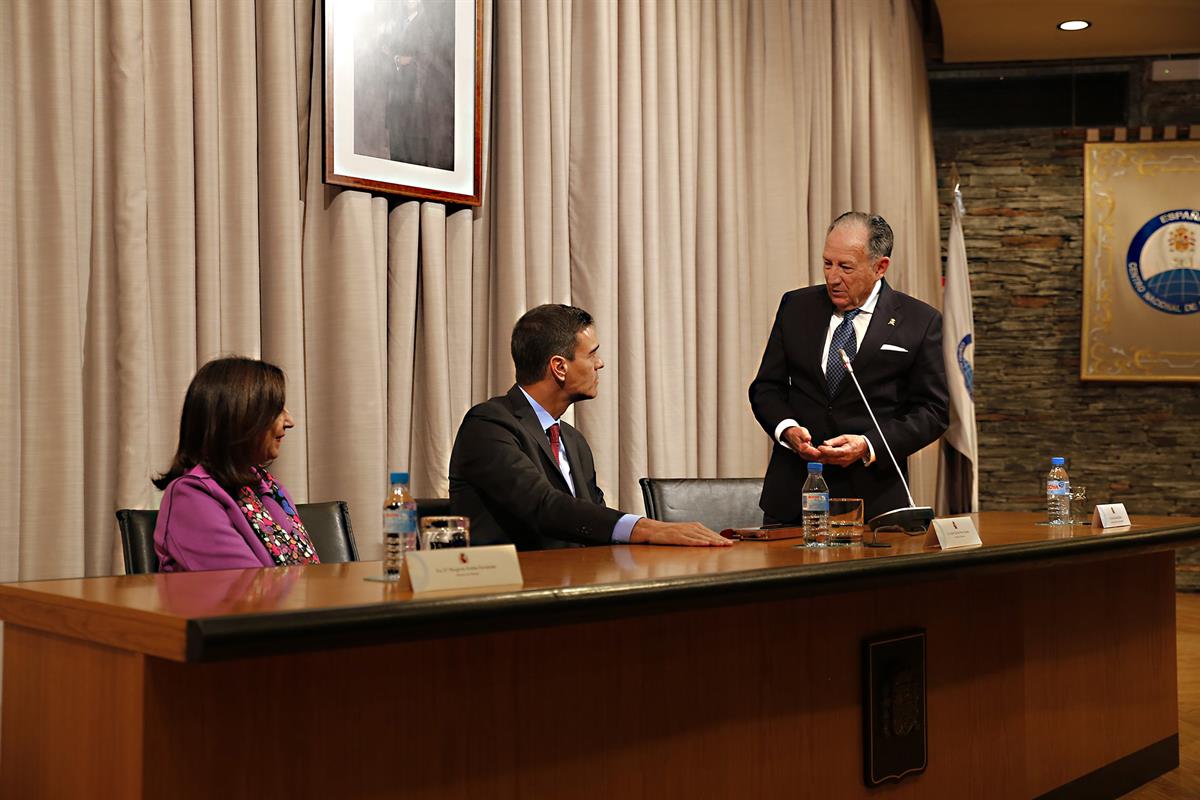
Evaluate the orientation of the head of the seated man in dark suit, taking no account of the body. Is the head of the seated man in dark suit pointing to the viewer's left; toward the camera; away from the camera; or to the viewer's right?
to the viewer's right

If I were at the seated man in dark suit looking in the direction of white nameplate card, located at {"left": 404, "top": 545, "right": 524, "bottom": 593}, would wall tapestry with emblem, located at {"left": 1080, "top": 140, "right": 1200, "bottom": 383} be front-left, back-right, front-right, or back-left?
back-left

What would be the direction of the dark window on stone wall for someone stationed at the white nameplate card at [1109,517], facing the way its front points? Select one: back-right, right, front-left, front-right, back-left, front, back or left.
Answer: back-left

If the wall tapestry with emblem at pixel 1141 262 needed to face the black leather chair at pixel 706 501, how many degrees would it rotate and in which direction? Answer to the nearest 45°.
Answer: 0° — it already faces it

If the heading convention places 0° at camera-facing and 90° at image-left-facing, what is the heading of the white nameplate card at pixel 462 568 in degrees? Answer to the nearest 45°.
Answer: approximately 0°

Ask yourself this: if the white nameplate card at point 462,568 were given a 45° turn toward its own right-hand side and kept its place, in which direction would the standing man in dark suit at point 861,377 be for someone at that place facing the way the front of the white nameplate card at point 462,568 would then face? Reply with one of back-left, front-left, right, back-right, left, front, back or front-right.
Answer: back

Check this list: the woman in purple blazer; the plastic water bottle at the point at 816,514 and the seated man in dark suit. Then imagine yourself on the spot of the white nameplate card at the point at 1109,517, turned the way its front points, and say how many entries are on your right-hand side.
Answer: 3

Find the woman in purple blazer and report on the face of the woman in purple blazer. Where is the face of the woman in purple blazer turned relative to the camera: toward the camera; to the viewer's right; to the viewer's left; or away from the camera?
to the viewer's right

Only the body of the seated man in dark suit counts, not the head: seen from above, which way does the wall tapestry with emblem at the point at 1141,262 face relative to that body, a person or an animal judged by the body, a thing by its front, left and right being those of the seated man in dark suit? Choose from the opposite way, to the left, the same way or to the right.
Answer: to the right
